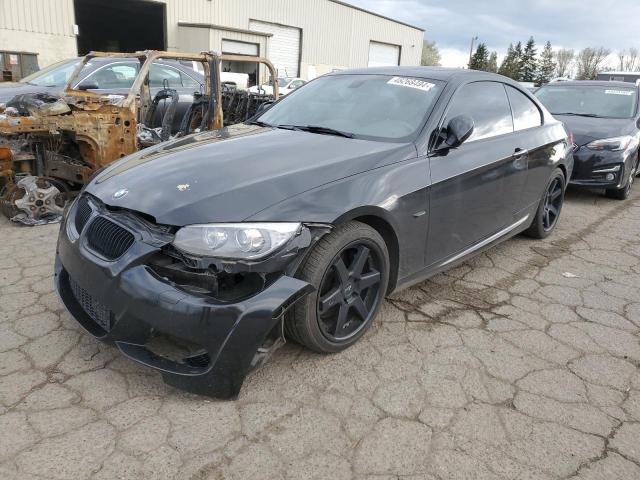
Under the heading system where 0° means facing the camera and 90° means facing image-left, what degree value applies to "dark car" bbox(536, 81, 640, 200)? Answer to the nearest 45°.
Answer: approximately 45°

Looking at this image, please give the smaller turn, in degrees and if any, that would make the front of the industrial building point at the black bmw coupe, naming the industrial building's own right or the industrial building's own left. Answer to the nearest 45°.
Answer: approximately 45° to the industrial building's own right

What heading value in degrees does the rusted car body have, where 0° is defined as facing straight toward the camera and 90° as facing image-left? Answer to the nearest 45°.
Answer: approximately 45°

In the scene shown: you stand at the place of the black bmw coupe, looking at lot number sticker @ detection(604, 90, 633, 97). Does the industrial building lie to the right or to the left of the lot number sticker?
left

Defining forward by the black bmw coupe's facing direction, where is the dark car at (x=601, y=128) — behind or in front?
behind

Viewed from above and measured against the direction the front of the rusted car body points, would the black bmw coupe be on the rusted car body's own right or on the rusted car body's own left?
on the rusted car body's own left

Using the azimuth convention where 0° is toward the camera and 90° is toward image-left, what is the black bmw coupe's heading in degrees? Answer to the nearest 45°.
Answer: approximately 45°

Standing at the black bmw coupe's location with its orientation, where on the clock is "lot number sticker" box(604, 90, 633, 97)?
The lot number sticker is roughly at 6 o'clock from the black bmw coupe.

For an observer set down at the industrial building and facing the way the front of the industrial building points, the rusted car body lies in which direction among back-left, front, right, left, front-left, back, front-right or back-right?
front-right

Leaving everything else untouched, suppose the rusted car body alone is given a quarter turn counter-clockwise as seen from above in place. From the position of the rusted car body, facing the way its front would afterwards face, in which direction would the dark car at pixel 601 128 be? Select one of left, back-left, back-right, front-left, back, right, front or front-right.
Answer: front-left

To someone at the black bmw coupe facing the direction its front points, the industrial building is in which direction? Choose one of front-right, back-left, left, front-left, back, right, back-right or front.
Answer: back-right

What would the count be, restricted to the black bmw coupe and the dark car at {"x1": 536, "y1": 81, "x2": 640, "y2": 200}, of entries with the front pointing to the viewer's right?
0

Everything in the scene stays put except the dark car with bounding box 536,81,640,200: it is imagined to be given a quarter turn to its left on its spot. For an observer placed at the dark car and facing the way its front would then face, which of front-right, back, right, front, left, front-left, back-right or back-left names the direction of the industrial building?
back
